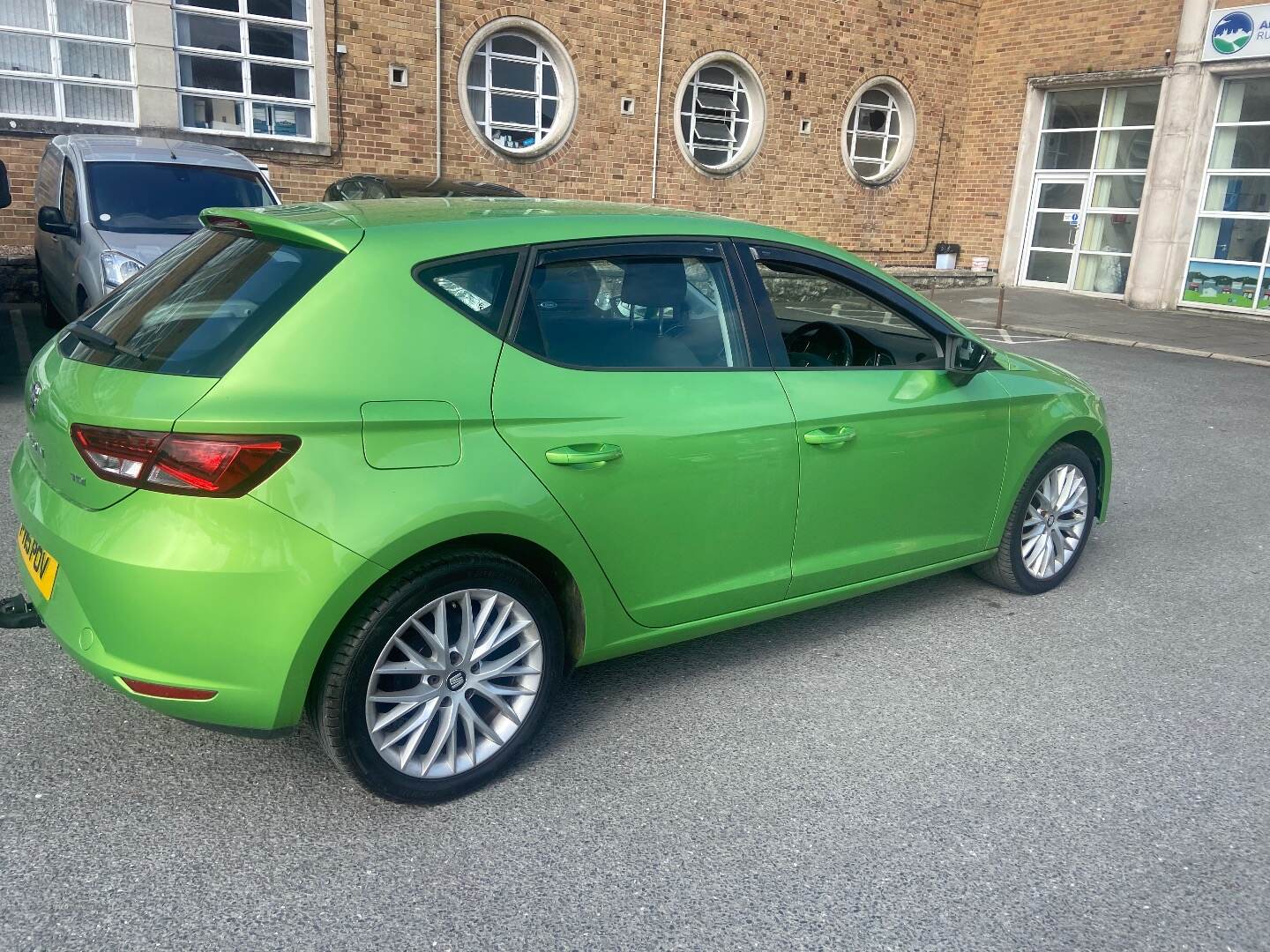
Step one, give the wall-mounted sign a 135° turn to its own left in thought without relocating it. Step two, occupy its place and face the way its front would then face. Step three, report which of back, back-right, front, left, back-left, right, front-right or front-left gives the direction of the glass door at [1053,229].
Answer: back-left

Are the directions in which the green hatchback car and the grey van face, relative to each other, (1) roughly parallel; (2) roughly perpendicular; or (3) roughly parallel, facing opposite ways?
roughly perpendicular

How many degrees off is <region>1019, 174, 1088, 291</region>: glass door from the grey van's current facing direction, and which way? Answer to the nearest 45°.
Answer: approximately 45° to its left

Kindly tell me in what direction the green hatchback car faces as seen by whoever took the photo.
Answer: facing away from the viewer and to the right of the viewer

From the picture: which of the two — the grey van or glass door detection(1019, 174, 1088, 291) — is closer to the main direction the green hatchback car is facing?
the glass door

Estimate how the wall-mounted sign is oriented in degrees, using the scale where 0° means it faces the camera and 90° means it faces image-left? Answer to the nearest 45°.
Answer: approximately 45°

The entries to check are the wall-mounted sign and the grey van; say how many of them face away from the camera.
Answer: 0

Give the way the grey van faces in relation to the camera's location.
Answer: facing the viewer and to the right of the viewer

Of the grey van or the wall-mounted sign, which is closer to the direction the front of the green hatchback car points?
the wall-mounted sign

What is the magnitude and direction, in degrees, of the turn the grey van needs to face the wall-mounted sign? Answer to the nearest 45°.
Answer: approximately 45° to its left

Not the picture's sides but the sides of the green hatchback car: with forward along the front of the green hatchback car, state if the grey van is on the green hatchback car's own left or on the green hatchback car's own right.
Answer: on the green hatchback car's own left

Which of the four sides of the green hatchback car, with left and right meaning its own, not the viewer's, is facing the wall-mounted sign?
front
